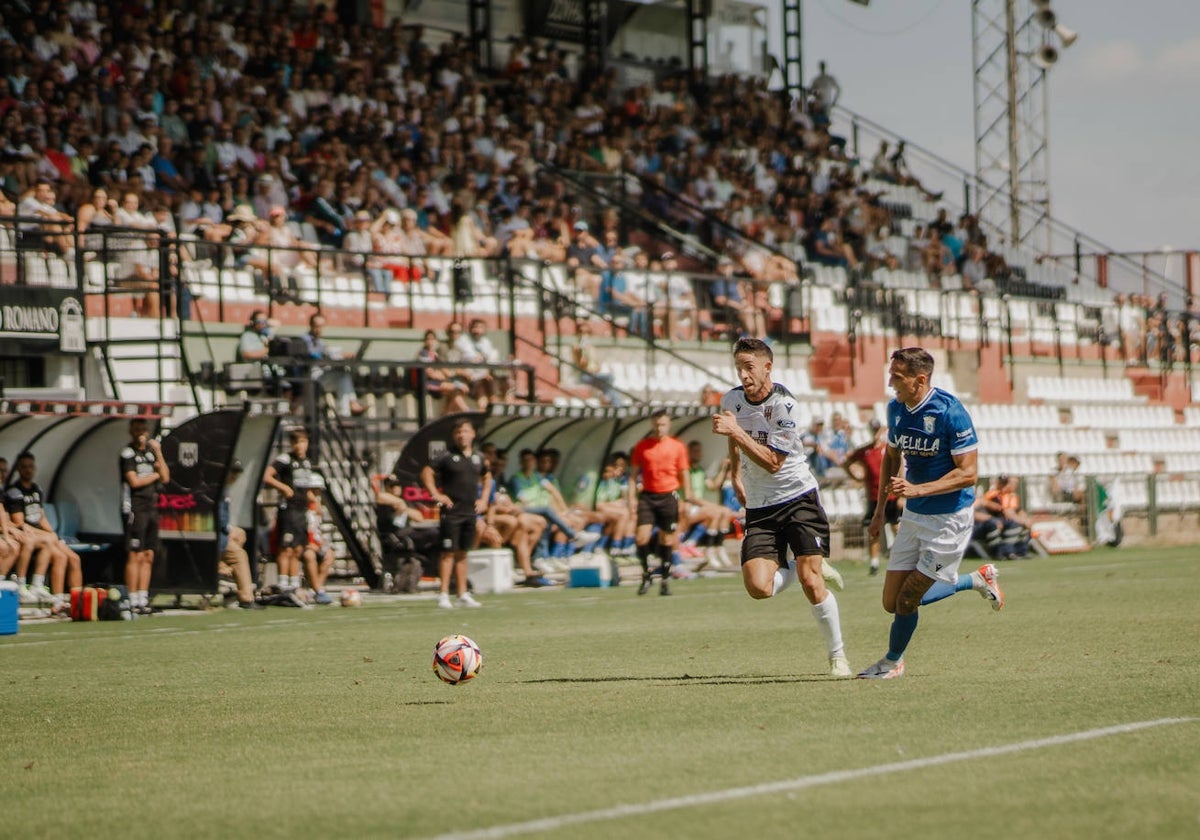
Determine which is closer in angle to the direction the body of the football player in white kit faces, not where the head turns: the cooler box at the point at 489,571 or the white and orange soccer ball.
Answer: the white and orange soccer ball

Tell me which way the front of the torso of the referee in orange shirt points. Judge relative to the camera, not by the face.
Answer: toward the camera

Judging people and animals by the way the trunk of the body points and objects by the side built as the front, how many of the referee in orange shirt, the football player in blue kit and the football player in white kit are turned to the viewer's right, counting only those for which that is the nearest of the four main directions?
0

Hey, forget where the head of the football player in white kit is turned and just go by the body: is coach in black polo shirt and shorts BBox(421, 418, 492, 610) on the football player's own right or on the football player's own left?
on the football player's own right

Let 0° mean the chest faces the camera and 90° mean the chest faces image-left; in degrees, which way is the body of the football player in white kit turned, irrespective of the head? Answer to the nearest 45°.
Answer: approximately 45°

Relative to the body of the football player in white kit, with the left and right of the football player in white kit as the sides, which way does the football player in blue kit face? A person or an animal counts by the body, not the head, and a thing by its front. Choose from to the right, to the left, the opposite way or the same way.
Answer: the same way

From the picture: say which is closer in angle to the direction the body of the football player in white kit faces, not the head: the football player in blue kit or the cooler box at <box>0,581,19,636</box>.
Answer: the cooler box

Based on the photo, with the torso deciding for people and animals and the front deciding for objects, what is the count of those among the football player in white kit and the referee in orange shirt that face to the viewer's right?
0

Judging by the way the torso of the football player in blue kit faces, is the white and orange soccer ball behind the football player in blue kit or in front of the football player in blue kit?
in front

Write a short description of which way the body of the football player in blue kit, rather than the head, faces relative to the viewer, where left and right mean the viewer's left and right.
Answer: facing the viewer and to the left of the viewer

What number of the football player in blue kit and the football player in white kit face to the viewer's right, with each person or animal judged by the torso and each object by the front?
0

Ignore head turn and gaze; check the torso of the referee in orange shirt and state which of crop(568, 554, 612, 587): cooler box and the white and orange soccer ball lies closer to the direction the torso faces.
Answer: the white and orange soccer ball

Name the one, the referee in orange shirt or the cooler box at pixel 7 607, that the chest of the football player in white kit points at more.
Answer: the cooler box

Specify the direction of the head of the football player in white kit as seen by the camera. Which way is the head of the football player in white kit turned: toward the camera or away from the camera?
toward the camera

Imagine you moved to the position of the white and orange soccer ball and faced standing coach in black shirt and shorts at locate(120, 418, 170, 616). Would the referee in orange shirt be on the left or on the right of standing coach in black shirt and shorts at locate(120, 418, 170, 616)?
right

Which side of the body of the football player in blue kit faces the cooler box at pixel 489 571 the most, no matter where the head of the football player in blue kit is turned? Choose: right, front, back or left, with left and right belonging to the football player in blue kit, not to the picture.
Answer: right

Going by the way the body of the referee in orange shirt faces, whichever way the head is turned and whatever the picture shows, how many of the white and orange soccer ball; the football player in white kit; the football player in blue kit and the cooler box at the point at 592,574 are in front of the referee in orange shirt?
3

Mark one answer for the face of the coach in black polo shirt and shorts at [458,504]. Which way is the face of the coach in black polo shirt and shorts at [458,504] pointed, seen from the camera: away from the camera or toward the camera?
toward the camera
